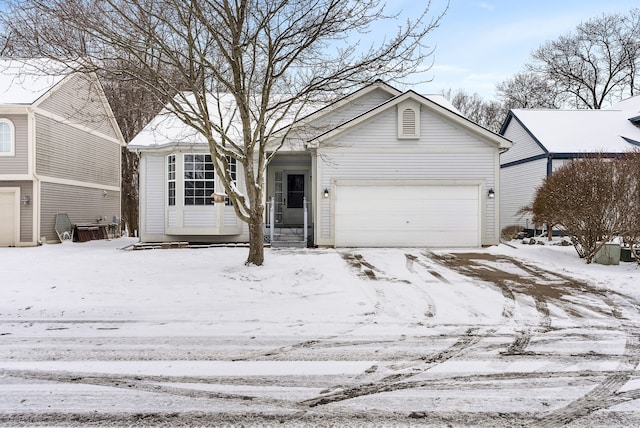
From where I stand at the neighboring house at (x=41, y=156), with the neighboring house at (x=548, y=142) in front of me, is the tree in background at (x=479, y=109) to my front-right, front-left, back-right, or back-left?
front-left

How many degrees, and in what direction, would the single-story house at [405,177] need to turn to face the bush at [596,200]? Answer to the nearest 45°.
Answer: approximately 45° to its left

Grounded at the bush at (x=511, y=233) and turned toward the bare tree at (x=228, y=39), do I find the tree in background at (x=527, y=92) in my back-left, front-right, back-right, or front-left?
back-right

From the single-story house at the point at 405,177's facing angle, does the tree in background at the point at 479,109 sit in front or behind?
behind

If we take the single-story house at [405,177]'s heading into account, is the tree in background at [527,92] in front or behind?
behind

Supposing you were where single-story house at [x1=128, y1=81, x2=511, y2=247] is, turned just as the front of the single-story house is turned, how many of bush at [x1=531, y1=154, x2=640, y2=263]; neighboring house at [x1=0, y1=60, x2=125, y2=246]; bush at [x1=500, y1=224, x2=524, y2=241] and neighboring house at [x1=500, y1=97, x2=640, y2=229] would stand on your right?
1

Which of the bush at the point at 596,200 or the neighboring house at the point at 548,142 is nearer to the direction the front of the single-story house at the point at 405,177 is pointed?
the bush

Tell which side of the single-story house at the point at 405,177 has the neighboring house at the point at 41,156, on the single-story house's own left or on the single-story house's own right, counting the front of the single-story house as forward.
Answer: on the single-story house's own right

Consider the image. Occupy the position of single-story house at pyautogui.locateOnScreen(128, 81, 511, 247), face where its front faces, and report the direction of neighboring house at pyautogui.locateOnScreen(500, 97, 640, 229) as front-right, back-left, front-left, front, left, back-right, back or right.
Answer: back-left

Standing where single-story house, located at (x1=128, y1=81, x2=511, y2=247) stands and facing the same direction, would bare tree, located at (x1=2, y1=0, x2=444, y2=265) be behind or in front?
in front

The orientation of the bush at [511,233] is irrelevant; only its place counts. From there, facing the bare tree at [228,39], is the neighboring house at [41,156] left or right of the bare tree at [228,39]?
right

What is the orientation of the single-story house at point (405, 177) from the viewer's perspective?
toward the camera
